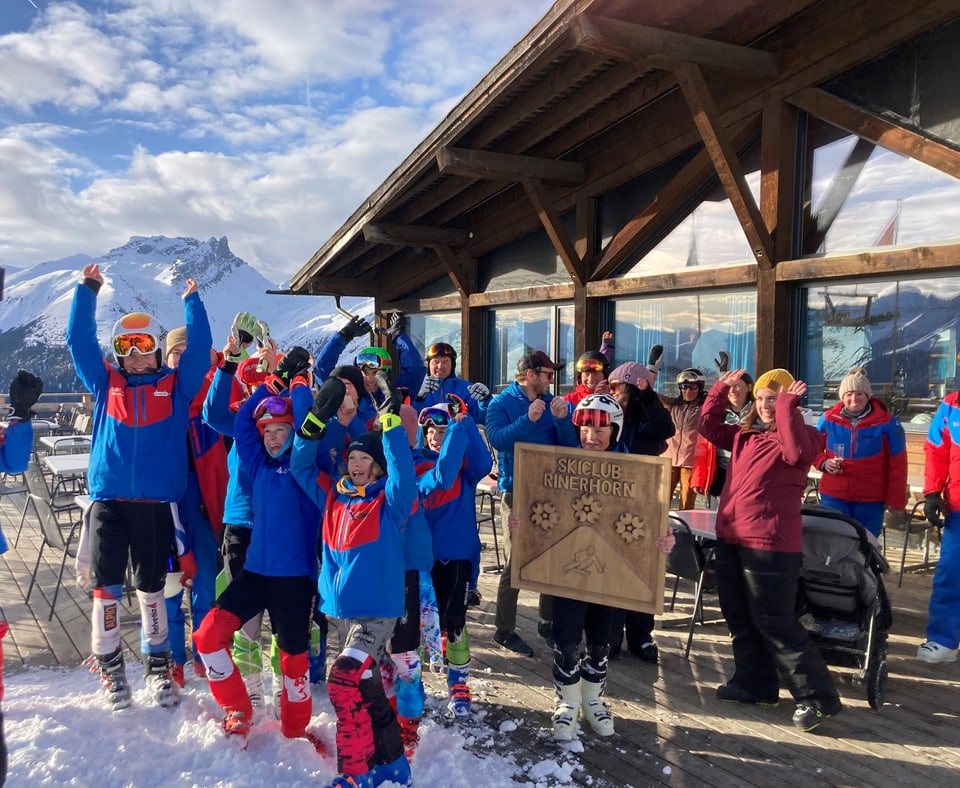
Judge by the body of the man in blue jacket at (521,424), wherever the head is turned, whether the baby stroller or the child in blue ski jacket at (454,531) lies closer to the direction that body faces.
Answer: the baby stroller

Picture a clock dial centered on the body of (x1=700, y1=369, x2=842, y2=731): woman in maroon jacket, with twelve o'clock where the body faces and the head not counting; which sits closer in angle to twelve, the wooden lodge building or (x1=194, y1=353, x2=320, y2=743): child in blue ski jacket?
the child in blue ski jacket

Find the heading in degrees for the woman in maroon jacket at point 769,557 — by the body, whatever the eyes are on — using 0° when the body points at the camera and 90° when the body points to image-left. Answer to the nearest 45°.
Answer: approximately 45°

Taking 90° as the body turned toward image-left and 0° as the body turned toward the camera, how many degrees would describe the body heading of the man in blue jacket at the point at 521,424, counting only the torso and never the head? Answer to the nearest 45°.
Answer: approximately 315°

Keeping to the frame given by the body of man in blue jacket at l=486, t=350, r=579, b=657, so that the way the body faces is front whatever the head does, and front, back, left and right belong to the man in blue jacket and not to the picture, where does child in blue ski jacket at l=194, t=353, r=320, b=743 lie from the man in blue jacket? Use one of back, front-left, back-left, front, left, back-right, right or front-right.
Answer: right
